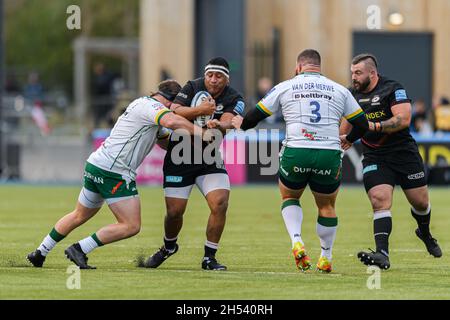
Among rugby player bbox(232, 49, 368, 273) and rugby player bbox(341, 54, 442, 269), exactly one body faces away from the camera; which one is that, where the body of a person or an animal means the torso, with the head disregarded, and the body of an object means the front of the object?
rugby player bbox(232, 49, 368, 273)

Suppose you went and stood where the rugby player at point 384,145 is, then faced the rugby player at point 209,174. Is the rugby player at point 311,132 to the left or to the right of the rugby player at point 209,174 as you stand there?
left

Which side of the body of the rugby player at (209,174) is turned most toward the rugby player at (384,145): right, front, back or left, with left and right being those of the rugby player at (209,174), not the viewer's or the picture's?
left

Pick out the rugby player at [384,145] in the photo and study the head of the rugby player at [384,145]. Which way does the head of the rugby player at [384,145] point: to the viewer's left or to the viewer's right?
to the viewer's left

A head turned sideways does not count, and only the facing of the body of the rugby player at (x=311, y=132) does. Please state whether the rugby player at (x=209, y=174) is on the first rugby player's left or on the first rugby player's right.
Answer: on the first rugby player's left

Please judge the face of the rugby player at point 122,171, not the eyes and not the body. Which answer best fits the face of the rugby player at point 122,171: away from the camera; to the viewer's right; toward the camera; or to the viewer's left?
to the viewer's right

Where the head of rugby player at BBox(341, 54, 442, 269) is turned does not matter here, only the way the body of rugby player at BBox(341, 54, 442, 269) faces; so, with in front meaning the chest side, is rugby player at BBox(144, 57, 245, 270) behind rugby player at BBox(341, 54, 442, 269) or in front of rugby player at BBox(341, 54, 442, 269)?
in front

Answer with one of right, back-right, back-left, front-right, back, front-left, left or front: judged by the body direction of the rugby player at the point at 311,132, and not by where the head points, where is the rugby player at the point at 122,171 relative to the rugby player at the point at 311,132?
left

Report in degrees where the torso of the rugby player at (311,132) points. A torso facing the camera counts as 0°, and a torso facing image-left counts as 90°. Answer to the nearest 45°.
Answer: approximately 180°

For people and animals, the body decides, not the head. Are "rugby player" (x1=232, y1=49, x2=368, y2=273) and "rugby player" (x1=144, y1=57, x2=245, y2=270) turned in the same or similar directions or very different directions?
very different directions

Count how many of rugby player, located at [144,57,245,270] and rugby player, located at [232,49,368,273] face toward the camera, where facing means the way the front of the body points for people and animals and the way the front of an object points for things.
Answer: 1

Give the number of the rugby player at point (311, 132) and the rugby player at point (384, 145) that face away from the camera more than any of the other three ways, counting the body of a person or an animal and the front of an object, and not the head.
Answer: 1

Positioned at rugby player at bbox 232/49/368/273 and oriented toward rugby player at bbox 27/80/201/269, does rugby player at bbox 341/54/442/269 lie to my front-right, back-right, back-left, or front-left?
back-right

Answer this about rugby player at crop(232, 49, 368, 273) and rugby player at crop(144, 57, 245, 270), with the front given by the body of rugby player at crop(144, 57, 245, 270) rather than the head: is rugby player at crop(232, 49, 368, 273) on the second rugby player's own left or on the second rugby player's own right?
on the second rugby player's own left
